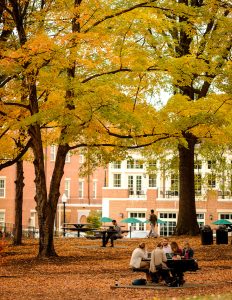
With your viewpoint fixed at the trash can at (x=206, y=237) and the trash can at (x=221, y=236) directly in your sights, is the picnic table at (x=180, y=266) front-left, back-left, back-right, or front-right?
back-right

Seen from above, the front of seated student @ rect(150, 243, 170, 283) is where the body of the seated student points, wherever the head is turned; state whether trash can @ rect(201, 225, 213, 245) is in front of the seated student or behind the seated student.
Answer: in front

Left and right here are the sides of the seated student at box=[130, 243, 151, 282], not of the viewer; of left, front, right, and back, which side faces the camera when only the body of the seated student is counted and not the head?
right

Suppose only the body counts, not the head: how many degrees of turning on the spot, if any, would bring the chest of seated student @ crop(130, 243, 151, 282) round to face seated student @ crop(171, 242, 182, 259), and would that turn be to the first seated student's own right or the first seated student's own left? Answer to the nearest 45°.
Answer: approximately 45° to the first seated student's own left

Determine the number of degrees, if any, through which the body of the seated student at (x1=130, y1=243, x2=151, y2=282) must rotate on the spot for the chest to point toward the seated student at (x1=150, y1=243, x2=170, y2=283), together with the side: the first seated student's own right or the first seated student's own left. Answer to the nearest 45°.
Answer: approximately 45° to the first seated student's own right

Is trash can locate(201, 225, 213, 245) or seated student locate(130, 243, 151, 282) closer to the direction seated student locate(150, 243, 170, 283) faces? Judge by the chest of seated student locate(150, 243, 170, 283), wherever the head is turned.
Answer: the trash can

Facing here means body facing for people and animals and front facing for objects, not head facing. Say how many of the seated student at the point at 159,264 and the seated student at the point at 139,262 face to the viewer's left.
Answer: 0

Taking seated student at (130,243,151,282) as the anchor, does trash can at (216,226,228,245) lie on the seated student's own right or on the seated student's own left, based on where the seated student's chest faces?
on the seated student's own left

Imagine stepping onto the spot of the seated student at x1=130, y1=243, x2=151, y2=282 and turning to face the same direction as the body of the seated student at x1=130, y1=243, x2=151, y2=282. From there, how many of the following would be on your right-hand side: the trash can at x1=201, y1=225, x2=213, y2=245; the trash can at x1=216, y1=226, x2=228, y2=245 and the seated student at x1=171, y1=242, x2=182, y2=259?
0

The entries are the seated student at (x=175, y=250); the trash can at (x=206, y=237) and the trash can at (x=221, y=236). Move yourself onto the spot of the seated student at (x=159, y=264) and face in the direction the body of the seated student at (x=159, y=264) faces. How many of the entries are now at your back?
0

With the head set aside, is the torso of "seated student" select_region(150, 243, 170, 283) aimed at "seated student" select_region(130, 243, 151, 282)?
no

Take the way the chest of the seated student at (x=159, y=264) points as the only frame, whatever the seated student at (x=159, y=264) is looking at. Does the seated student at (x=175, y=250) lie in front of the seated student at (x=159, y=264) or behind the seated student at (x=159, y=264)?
in front

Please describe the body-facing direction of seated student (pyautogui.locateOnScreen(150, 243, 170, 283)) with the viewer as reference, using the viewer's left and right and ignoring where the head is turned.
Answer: facing away from the viewer and to the right of the viewer
